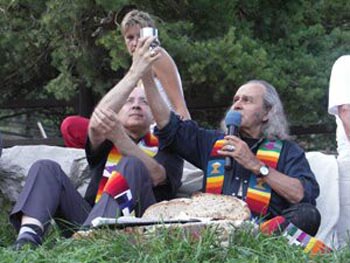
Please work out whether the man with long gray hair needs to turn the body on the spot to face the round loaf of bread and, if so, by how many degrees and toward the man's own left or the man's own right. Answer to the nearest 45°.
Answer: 0° — they already face it

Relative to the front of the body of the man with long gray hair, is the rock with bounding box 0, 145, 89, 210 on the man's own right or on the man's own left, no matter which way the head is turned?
on the man's own right

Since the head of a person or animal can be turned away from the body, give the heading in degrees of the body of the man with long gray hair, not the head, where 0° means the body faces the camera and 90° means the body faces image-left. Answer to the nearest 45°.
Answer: approximately 45°

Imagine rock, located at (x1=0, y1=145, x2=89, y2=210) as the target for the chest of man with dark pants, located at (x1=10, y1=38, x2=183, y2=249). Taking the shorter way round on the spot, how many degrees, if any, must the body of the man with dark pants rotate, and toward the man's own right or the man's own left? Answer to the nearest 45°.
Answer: approximately 90° to the man's own right

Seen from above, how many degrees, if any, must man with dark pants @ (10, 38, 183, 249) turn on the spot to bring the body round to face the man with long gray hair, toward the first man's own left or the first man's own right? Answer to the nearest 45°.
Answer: approximately 135° to the first man's own left

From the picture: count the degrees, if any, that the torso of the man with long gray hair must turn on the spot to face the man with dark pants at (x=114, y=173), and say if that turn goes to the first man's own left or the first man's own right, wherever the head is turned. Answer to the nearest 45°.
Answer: approximately 45° to the first man's own right

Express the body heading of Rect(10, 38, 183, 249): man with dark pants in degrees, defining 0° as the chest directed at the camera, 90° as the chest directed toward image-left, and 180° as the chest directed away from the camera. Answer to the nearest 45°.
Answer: approximately 45°
